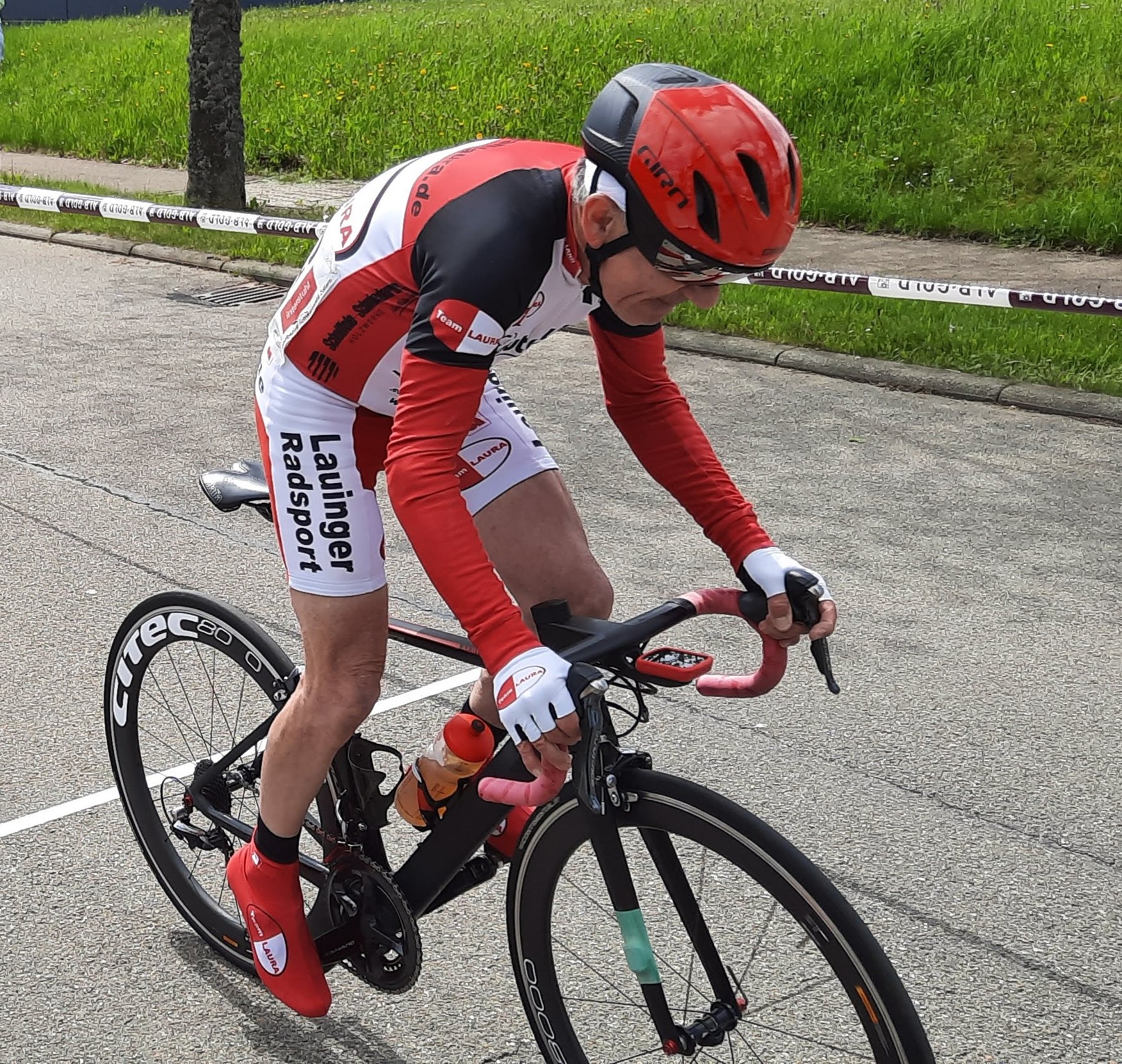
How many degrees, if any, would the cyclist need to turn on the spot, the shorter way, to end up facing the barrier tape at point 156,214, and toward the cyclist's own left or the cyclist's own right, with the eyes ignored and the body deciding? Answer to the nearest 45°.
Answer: approximately 135° to the cyclist's own left

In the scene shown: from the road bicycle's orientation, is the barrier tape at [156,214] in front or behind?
behind

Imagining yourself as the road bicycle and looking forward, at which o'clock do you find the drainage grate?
The drainage grate is roughly at 7 o'clock from the road bicycle.

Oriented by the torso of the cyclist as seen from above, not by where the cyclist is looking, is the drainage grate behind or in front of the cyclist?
behind

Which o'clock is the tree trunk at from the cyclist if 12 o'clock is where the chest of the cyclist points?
The tree trunk is roughly at 7 o'clock from the cyclist.

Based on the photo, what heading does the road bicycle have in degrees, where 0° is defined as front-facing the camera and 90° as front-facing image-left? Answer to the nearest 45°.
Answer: approximately 315°

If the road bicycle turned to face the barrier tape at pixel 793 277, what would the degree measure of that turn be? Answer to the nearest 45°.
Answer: approximately 135° to its left

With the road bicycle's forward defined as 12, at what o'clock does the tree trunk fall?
The tree trunk is roughly at 7 o'clock from the road bicycle.
